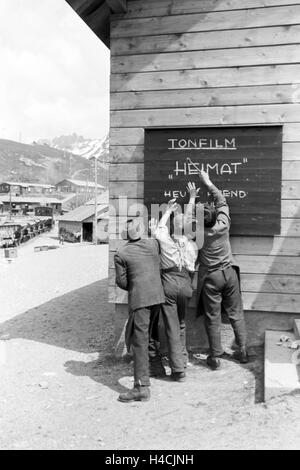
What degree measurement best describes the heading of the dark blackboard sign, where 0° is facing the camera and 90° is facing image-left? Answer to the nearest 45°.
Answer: approximately 0°
